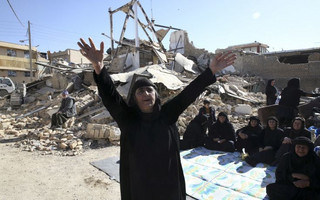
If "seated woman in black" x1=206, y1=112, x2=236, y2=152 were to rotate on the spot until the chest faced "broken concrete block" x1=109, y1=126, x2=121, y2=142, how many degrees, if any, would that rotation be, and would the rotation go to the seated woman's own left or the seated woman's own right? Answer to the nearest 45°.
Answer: approximately 90° to the seated woman's own right

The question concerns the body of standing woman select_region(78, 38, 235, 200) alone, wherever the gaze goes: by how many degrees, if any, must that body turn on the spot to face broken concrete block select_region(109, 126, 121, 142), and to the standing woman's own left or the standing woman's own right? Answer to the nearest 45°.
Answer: approximately 180°

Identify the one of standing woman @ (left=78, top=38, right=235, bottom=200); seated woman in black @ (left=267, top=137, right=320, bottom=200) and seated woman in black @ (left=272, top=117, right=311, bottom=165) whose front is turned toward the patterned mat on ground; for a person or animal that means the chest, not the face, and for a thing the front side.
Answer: seated woman in black @ (left=272, top=117, right=311, bottom=165)

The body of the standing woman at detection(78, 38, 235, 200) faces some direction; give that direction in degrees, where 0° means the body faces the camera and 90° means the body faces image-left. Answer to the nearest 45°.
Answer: approximately 0°

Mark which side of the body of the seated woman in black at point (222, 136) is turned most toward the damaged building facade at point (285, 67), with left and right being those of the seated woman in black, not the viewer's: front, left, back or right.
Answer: back

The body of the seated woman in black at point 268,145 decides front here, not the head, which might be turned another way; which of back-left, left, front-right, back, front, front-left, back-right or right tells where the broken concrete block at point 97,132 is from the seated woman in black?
front-right

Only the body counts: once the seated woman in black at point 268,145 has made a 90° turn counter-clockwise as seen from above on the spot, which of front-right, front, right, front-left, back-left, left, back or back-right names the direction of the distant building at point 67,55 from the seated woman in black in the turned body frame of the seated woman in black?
back

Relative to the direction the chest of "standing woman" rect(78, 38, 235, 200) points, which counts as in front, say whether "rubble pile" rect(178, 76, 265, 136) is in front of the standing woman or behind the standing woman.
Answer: behind

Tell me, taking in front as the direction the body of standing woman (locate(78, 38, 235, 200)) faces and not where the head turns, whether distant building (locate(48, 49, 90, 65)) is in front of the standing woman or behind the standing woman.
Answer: behind
